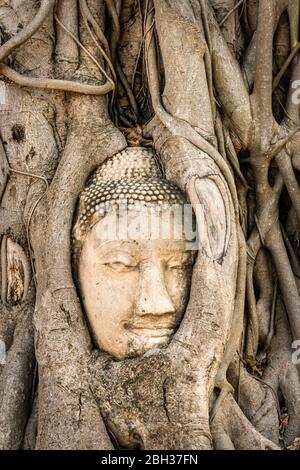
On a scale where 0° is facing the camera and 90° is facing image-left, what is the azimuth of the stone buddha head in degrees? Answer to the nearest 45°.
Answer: approximately 315°
